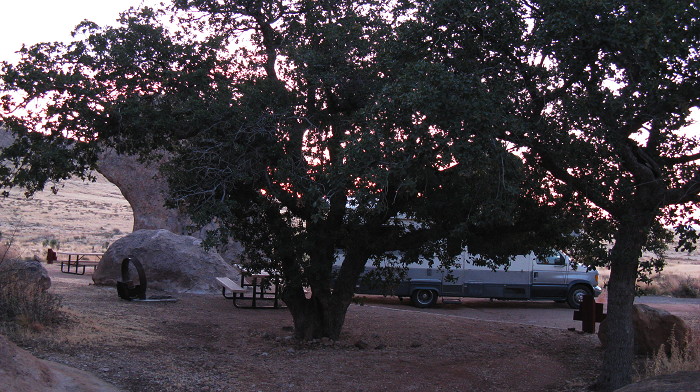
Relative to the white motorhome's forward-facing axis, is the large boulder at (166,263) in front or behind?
behind

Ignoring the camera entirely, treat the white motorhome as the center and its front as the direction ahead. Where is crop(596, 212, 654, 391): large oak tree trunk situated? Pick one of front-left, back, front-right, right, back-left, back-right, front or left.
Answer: right

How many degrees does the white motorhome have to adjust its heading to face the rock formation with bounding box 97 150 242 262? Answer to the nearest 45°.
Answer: approximately 180°

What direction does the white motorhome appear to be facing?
to the viewer's right

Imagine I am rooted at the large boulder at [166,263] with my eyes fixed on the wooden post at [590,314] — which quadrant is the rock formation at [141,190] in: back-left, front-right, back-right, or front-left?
back-left

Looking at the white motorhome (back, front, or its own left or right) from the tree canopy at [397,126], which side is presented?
right

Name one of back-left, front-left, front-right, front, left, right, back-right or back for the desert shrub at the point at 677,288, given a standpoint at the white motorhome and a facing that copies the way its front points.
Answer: front-left

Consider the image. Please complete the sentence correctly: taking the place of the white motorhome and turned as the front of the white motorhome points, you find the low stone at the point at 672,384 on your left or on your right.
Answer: on your right

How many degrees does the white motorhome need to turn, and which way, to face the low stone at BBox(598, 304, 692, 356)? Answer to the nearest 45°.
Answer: approximately 90° to its right

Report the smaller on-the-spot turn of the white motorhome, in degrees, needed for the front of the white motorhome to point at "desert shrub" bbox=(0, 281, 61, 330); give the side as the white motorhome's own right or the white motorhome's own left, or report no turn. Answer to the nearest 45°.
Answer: approximately 135° to the white motorhome's own right
